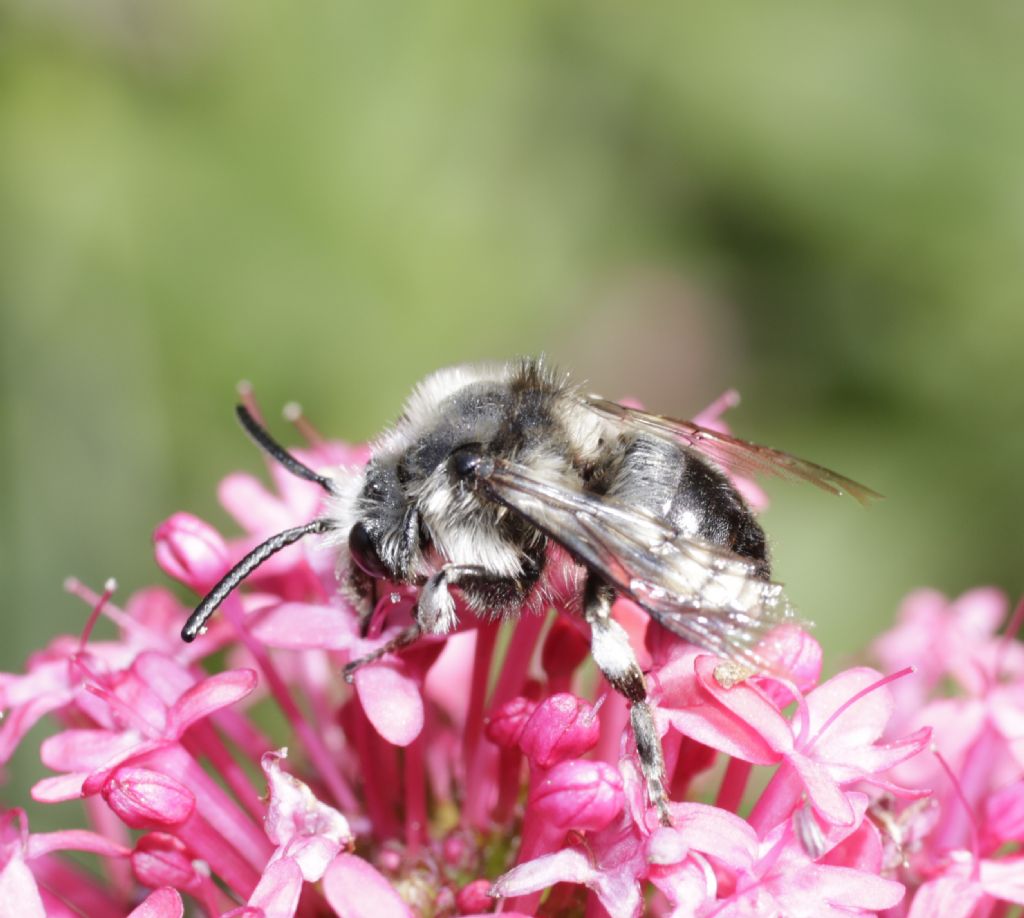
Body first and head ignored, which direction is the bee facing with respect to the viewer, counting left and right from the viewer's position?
facing to the left of the viewer
